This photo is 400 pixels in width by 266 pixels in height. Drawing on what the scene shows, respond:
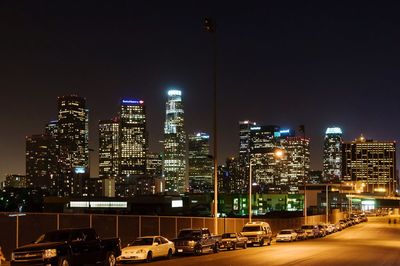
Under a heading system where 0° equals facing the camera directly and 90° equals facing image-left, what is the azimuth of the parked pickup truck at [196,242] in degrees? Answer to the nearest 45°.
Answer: approximately 45°

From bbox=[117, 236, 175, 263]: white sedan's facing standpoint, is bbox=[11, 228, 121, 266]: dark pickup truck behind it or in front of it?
in front

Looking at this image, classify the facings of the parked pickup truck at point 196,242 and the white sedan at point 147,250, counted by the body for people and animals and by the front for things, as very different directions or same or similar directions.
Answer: same or similar directions

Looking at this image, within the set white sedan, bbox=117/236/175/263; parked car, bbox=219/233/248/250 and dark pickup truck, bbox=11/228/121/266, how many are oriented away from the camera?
0

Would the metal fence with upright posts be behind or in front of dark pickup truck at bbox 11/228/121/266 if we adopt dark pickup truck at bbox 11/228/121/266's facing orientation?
behind

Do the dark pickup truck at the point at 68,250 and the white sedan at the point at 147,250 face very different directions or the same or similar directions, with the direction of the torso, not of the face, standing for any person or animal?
same or similar directions

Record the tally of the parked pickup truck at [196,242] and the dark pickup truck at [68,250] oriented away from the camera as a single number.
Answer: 0

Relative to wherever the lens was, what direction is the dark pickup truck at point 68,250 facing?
facing the viewer and to the left of the viewer

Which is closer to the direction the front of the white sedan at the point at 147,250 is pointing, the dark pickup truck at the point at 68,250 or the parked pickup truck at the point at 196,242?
the dark pickup truck

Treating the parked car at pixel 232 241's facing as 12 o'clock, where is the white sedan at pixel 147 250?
The white sedan is roughly at 11 o'clock from the parked car.

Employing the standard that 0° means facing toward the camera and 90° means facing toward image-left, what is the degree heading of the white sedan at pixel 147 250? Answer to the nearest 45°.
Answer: approximately 45°
